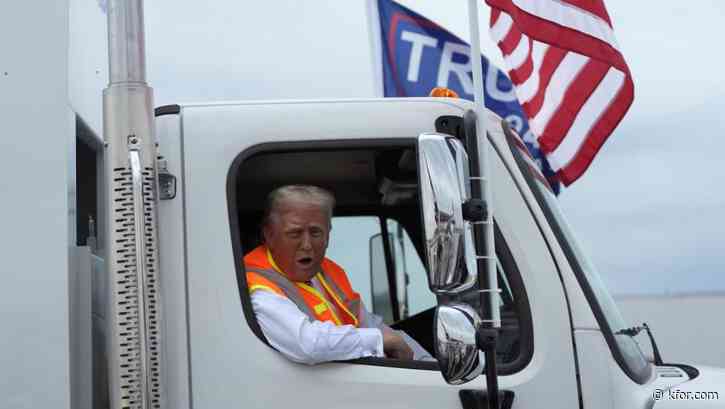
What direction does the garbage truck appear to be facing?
to the viewer's right

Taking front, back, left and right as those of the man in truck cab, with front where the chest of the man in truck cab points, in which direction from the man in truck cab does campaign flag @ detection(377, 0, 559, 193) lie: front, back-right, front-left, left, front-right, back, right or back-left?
back-left

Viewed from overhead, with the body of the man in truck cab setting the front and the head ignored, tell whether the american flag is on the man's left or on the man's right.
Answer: on the man's left

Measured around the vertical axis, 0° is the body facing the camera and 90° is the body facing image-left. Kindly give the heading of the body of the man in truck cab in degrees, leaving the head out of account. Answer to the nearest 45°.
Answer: approximately 315°

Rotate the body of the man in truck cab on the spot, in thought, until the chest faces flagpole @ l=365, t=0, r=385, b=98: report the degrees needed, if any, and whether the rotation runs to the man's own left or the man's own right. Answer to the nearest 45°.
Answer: approximately 135° to the man's own left
